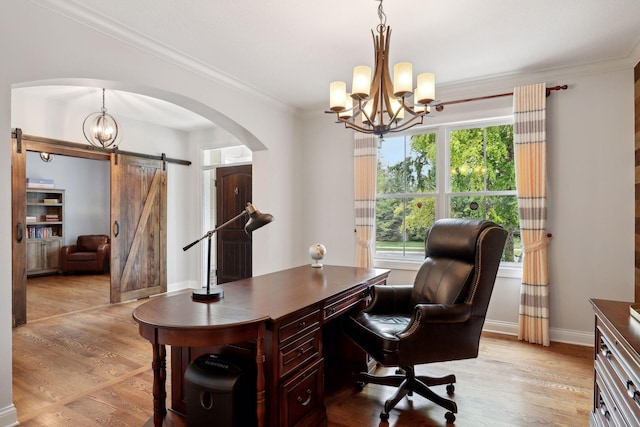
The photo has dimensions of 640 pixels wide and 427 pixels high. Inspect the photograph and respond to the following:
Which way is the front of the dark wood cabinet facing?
to the viewer's left

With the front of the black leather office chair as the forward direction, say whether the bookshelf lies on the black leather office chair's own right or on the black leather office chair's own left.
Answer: on the black leather office chair's own right

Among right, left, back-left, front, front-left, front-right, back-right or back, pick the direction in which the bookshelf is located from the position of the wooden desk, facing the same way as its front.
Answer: back

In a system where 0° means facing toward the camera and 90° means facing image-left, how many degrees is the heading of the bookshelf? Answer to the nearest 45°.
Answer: approximately 315°

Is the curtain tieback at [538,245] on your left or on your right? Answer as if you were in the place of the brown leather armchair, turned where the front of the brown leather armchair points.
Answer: on your left

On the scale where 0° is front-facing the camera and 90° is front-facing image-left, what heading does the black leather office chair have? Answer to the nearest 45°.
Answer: approximately 45°

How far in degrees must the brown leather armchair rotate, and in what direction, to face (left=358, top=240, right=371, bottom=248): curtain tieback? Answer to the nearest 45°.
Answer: approximately 90° to its left

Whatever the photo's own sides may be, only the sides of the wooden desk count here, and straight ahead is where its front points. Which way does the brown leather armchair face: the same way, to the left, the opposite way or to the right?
to the right
